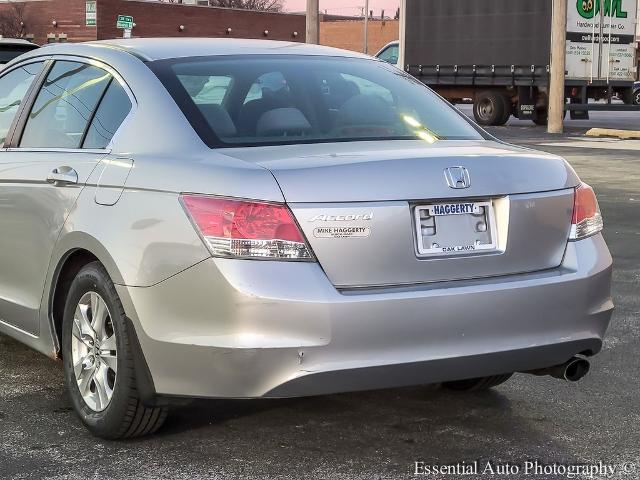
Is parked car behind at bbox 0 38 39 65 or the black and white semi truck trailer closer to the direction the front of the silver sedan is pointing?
the parked car behind

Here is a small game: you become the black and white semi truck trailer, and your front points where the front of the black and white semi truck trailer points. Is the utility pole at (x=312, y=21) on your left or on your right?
on your left

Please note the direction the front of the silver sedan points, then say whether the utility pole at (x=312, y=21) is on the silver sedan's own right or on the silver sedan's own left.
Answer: on the silver sedan's own right

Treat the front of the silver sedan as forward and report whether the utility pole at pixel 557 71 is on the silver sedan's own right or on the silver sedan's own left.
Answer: on the silver sedan's own right

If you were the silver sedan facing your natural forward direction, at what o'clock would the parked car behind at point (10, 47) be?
The parked car behind is roughly at 1 o'clock from the silver sedan.

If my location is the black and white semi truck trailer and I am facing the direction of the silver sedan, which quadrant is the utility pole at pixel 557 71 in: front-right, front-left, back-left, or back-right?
front-left

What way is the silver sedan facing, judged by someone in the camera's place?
facing away from the viewer and to the left of the viewer

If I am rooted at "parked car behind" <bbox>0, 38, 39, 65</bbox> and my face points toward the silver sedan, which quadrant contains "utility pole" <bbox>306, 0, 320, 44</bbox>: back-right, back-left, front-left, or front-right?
back-left
